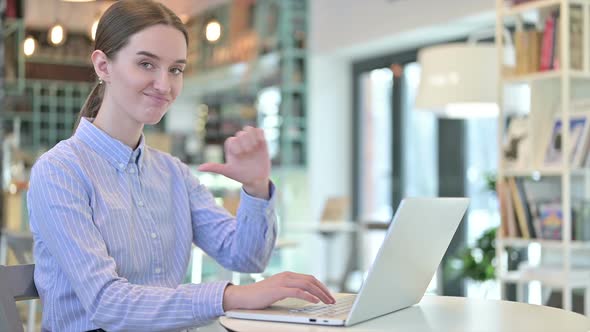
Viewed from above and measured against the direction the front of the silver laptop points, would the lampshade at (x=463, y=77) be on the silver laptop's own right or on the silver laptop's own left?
on the silver laptop's own right

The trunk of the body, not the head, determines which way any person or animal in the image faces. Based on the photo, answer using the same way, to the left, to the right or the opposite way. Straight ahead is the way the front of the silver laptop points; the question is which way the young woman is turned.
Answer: the opposite way

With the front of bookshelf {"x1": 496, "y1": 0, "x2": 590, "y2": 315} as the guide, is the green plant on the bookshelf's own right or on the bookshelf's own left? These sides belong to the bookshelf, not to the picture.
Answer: on the bookshelf's own right

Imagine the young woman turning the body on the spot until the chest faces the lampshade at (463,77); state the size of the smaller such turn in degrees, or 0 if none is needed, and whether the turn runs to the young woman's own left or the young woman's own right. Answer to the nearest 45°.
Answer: approximately 90° to the young woman's own left

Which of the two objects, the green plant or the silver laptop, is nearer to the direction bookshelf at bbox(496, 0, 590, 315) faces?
the silver laptop

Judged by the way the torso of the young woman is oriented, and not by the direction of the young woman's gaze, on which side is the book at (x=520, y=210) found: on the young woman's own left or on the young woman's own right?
on the young woman's own left

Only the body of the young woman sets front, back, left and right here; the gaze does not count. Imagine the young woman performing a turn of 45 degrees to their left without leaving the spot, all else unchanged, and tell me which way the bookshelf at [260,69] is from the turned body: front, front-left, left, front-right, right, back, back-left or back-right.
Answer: left

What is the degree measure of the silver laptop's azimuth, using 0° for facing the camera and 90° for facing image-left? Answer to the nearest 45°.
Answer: approximately 135°

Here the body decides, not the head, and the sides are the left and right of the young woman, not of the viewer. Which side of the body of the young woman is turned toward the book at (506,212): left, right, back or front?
left

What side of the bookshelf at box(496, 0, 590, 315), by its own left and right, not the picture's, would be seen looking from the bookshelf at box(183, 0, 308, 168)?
right

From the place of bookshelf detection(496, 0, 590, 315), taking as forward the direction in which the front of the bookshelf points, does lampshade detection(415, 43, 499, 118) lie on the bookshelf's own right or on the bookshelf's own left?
on the bookshelf's own right
